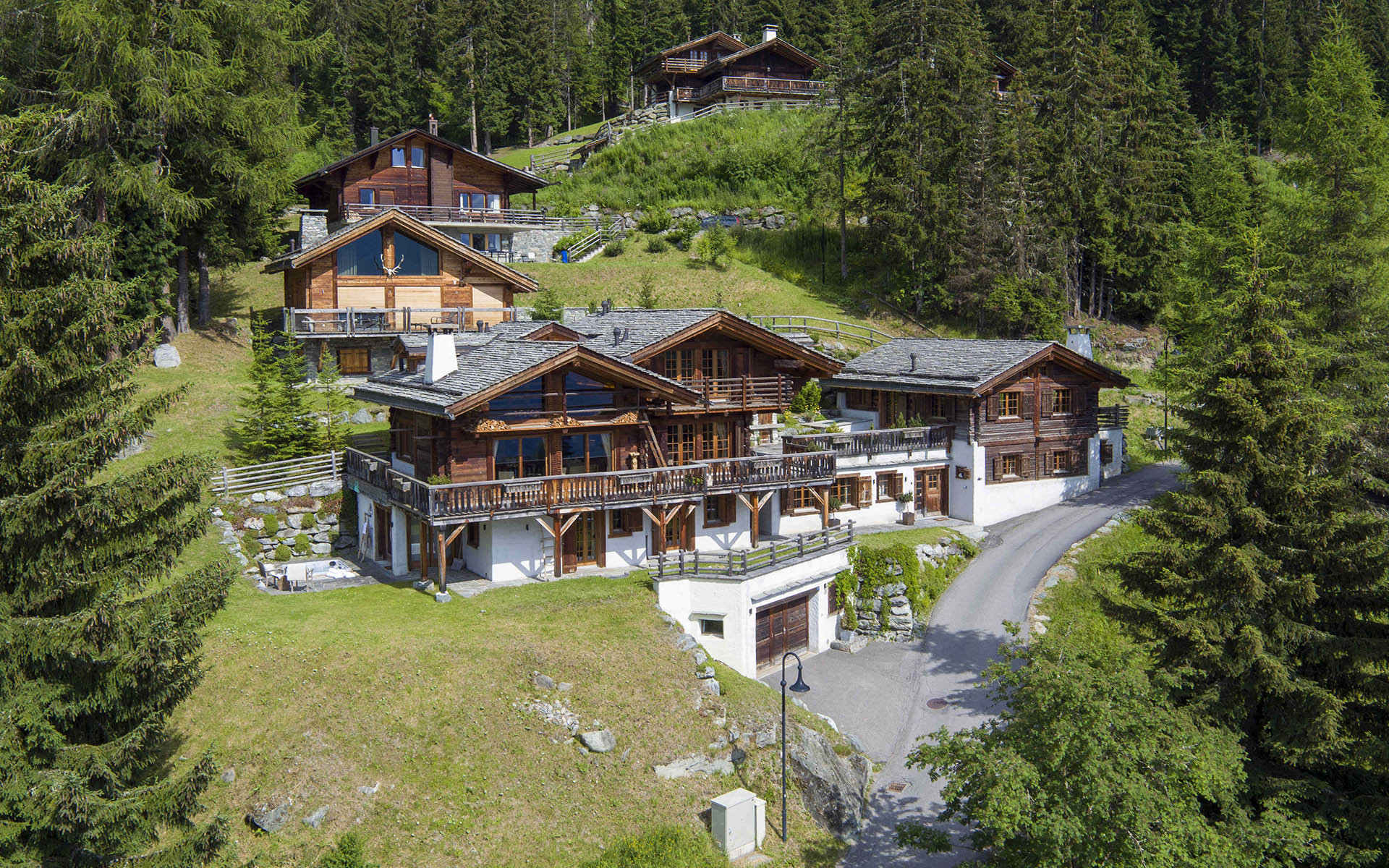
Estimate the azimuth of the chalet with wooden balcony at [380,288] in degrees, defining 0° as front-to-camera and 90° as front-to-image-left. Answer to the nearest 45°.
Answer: approximately 0°

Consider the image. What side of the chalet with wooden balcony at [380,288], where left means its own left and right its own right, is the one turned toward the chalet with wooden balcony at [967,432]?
left

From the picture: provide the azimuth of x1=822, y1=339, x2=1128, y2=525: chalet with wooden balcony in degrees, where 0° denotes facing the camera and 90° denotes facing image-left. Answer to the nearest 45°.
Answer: approximately 45°

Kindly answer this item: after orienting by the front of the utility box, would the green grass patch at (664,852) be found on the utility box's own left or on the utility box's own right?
on the utility box's own right

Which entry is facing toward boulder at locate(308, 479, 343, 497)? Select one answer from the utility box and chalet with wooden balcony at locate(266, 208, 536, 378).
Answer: the chalet with wooden balcony

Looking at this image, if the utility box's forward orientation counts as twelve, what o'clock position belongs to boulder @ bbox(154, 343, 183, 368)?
The boulder is roughly at 6 o'clock from the utility box.

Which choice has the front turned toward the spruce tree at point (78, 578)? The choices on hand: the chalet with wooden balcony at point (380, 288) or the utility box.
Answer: the chalet with wooden balcony
